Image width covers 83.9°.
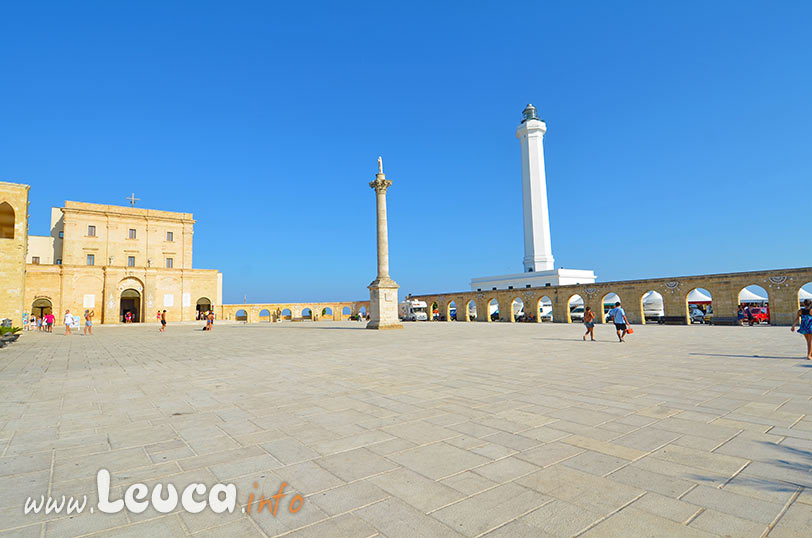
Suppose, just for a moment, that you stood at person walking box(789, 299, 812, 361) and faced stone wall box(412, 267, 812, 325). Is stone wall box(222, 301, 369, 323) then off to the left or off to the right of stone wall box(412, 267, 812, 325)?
left

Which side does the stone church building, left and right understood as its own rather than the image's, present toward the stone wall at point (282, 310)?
left

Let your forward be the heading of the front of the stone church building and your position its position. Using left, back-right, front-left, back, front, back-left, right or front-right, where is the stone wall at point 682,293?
front-left

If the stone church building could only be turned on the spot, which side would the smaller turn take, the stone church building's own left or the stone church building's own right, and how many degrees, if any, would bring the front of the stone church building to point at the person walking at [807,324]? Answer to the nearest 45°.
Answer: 0° — it already faces them

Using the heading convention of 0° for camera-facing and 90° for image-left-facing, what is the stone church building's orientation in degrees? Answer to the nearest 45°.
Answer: approximately 0°

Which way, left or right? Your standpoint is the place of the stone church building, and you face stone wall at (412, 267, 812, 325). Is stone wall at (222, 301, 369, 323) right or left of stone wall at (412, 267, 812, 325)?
left

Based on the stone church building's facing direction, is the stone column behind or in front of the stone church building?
in front
